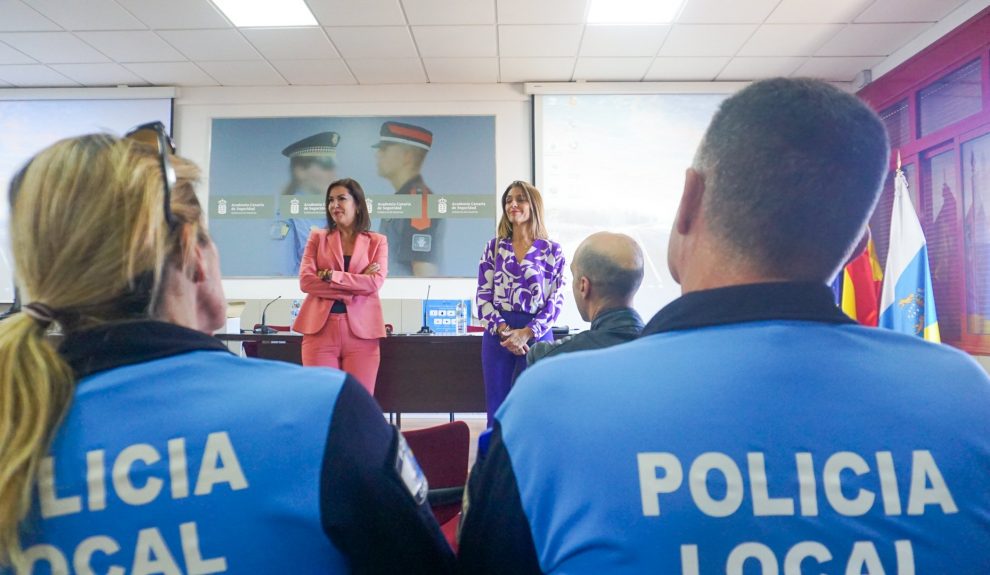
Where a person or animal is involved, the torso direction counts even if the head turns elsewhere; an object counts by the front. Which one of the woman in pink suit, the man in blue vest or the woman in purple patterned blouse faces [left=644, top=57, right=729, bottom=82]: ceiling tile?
the man in blue vest

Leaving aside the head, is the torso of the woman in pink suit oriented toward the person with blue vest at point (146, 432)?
yes

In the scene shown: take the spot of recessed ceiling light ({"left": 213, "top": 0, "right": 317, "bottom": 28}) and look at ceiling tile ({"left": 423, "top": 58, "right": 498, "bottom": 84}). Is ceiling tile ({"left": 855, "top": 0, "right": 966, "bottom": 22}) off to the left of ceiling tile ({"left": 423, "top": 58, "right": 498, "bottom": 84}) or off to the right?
right

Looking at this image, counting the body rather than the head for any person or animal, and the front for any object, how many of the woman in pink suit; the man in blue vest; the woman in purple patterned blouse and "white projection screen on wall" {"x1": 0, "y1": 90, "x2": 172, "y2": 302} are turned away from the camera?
1

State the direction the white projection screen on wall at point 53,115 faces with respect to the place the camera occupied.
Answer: facing the viewer

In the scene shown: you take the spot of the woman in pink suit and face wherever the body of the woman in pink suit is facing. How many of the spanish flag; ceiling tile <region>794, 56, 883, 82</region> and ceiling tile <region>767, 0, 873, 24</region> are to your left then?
3

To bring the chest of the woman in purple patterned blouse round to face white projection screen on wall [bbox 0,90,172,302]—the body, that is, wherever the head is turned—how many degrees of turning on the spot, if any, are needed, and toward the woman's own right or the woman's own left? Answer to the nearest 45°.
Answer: approximately 135° to the woman's own right

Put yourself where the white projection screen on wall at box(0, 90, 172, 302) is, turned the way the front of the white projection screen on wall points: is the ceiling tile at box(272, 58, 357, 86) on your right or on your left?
on your left

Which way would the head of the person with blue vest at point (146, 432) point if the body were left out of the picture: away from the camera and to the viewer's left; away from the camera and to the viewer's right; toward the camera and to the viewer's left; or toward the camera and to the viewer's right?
away from the camera and to the viewer's right

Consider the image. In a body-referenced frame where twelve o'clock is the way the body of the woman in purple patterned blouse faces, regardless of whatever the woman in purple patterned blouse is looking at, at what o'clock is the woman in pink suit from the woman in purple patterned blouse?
The woman in pink suit is roughly at 3 o'clock from the woman in purple patterned blouse.

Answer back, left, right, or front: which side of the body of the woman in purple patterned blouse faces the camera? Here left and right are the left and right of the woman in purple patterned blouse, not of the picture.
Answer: front

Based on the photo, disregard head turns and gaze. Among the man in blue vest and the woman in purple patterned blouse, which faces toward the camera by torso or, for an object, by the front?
the woman in purple patterned blouse

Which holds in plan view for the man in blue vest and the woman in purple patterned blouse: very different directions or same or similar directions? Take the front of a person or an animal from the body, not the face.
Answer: very different directions

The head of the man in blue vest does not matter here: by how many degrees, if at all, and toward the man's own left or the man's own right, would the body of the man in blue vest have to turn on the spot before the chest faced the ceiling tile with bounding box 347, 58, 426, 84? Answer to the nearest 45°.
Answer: approximately 45° to the man's own left

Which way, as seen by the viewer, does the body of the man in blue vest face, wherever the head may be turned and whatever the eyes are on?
away from the camera
